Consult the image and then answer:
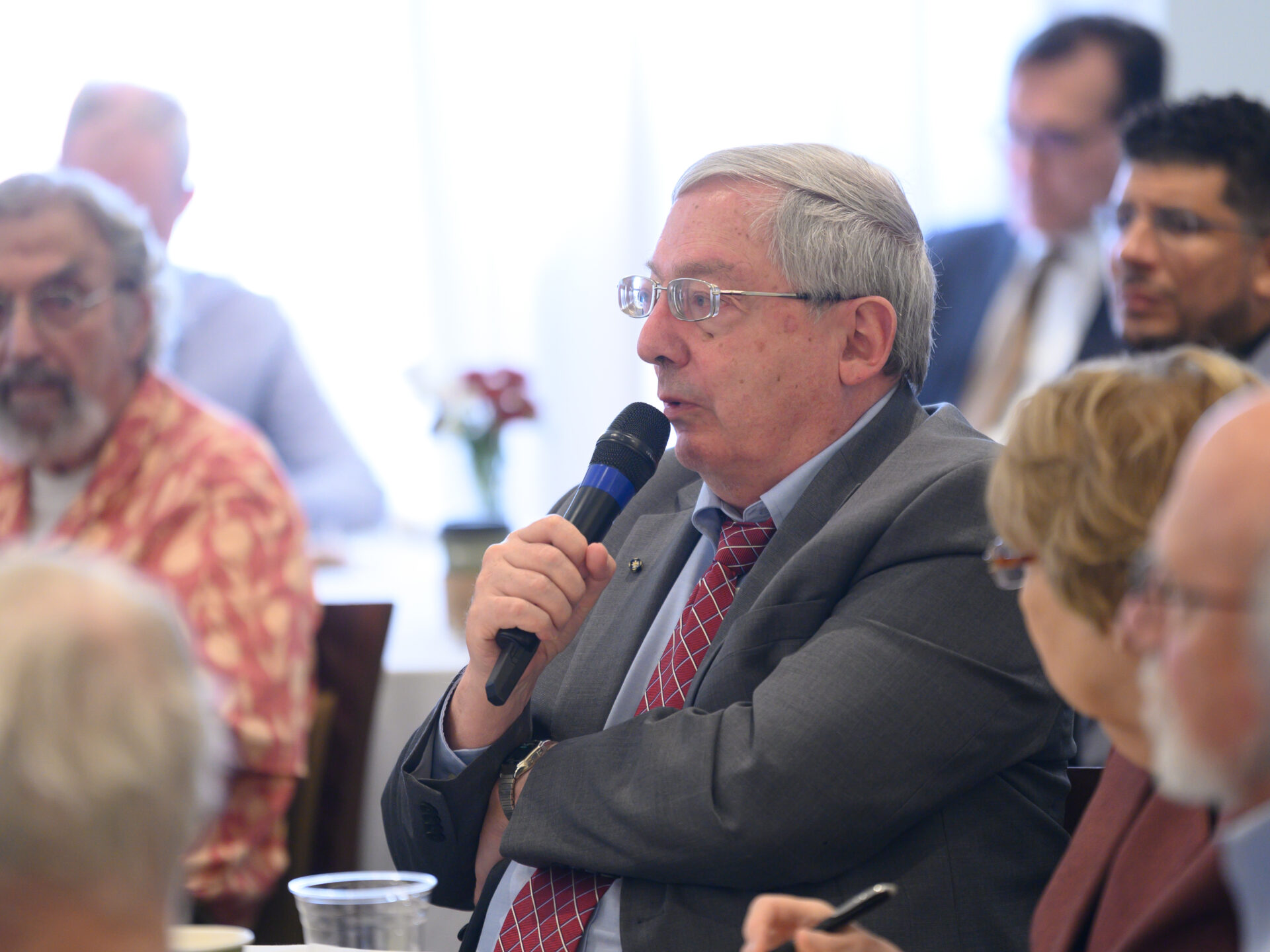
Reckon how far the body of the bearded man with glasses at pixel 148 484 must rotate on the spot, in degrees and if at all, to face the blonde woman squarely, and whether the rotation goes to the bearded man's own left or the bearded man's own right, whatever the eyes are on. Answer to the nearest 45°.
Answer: approximately 90° to the bearded man's own left

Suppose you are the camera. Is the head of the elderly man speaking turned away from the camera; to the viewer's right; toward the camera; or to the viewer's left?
to the viewer's left

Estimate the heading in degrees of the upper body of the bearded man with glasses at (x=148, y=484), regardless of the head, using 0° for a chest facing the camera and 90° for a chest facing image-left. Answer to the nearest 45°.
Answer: approximately 45°

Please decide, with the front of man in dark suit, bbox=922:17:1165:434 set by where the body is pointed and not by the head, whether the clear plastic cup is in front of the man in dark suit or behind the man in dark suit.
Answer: in front

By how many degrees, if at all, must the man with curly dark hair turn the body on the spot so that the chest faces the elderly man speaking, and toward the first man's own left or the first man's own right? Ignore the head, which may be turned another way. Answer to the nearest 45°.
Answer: approximately 45° to the first man's own left

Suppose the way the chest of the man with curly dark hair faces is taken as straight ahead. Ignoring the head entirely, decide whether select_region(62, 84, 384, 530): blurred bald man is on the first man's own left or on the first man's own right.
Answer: on the first man's own right

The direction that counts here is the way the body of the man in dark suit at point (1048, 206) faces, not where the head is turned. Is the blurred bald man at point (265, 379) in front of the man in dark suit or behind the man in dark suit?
in front
